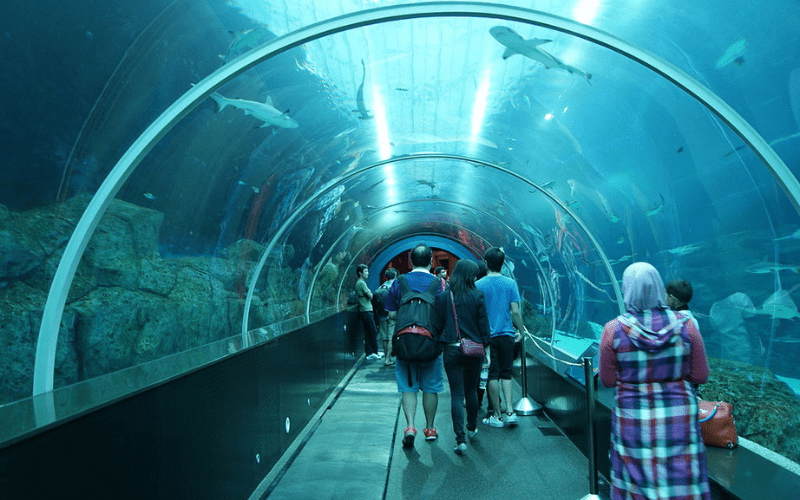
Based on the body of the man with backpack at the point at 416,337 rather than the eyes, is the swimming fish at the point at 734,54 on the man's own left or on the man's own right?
on the man's own right

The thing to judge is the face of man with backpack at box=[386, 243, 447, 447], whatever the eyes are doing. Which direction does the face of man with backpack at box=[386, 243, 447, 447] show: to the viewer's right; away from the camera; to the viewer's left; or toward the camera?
away from the camera

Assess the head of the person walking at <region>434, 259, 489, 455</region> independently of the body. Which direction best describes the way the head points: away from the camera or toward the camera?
away from the camera

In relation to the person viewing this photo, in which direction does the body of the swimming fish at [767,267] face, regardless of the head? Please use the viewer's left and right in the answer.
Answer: facing to the left of the viewer

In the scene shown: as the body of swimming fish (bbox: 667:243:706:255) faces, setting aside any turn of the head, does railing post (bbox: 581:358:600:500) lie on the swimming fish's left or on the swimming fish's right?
on the swimming fish's left

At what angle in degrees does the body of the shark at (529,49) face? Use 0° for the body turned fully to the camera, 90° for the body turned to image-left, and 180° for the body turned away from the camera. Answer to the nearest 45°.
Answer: approximately 45°

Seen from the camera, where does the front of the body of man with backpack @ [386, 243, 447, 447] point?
away from the camera

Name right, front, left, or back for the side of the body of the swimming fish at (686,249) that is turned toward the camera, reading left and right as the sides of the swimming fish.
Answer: left

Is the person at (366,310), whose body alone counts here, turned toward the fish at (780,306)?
no
